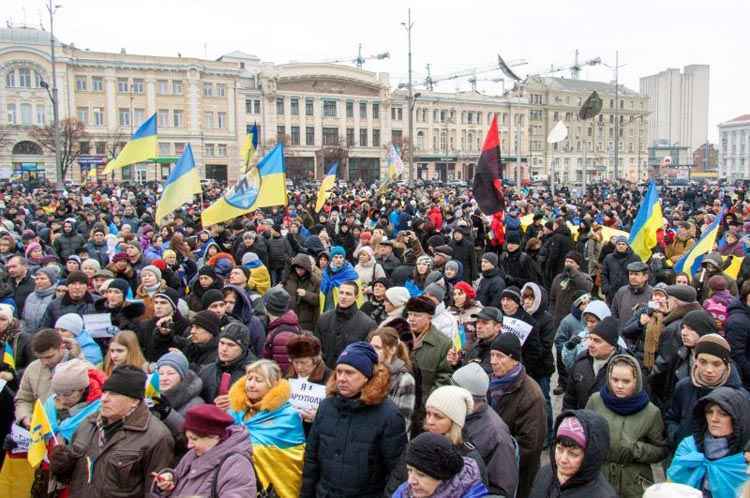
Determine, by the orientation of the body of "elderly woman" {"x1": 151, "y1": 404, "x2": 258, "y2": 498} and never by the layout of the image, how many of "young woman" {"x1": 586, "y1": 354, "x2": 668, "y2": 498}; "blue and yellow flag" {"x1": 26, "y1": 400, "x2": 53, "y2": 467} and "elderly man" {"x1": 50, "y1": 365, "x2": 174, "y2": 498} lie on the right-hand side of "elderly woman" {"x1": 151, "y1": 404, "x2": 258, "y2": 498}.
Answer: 2

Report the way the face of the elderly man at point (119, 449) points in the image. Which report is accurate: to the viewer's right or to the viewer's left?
to the viewer's left

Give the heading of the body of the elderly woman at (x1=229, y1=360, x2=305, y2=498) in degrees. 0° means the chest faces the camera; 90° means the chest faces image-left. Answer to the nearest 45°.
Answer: approximately 45°

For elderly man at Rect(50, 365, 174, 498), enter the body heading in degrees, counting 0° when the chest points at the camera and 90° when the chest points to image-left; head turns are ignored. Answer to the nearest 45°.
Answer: approximately 45°

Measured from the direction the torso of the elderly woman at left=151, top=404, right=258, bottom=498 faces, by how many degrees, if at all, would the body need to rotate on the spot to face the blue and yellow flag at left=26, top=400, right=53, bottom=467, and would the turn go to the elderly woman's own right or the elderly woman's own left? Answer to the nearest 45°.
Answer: approximately 90° to the elderly woman's own right

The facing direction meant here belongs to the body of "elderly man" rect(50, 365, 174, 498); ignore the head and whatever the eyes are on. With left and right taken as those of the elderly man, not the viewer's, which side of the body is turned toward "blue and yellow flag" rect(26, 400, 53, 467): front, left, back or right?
right

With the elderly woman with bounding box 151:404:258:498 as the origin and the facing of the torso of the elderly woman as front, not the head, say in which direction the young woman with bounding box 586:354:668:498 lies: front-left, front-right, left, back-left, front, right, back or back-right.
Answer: back-left

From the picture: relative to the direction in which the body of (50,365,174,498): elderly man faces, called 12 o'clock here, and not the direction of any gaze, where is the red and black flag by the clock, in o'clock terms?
The red and black flag is roughly at 6 o'clock from the elderly man.

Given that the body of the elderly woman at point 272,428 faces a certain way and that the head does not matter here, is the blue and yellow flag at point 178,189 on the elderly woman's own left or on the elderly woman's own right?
on the elderly woman's own right

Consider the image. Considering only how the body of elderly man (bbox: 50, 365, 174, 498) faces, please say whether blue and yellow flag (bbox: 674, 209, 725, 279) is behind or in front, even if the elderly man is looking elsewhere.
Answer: behind

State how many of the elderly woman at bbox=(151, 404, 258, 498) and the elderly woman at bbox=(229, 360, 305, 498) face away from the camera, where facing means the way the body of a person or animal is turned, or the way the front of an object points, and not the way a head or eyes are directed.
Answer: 0

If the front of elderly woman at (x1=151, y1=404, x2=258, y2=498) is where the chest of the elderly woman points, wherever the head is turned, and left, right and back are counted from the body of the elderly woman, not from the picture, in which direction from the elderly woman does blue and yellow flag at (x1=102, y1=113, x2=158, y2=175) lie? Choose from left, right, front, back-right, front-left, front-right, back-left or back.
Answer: back-right

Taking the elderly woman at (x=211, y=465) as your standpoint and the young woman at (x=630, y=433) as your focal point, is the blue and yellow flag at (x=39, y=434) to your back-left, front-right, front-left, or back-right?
back-left
